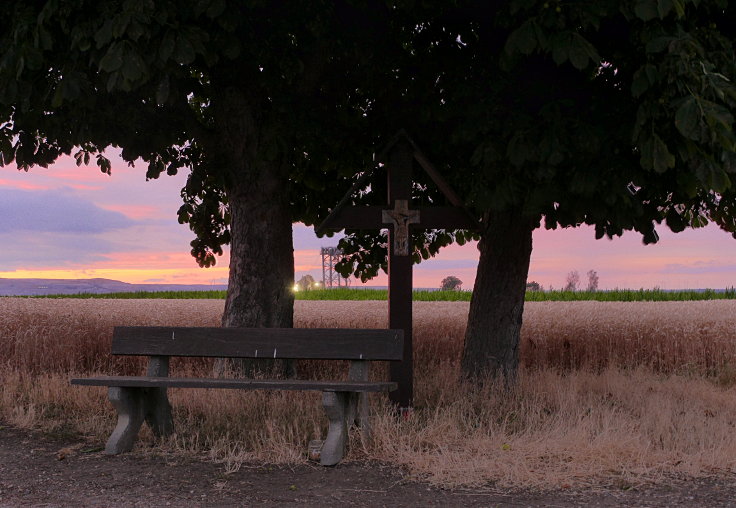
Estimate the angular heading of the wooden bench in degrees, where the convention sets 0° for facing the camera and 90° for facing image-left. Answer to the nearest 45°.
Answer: approximately 45°

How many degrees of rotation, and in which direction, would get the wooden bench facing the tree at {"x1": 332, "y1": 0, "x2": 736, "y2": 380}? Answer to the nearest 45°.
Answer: approximately 135° to its left

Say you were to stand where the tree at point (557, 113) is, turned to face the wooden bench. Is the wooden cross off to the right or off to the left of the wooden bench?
right

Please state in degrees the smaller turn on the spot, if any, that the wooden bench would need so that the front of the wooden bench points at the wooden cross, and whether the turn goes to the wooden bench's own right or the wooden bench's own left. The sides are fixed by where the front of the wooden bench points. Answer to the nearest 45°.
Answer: approximately 180°
